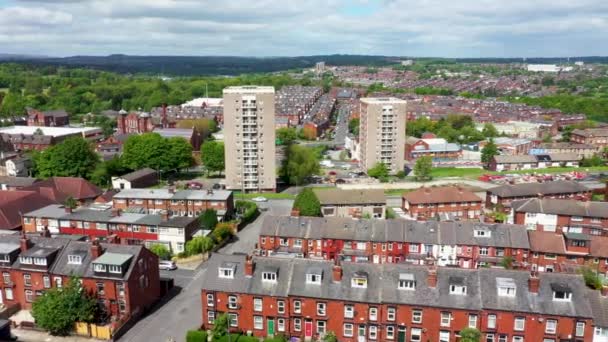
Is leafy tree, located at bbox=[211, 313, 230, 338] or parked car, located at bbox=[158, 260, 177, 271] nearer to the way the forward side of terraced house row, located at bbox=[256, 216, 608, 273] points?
the leafy tree

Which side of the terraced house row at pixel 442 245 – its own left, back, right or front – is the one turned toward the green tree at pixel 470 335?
front

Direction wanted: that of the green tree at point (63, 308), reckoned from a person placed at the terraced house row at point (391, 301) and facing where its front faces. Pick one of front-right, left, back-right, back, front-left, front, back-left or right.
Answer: right

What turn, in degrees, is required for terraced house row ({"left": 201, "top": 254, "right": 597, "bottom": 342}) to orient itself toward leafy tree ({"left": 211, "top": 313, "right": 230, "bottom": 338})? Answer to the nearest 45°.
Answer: approximately 90° to its right

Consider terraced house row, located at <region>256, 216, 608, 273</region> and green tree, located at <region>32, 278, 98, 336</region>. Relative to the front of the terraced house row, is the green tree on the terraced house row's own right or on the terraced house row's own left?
on the terraced house row's own right

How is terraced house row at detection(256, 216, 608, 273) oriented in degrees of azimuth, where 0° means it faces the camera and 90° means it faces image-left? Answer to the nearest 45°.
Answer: approximately 0°

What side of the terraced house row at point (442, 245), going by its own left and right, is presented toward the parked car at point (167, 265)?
right

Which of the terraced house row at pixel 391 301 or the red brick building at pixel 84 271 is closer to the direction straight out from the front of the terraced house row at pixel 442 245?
the terraced house row

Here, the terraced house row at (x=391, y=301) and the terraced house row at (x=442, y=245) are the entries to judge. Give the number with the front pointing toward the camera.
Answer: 2

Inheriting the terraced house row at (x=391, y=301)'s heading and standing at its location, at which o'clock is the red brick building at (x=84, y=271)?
The red brick building is roughly at 3 o'clock from the terraced house row.

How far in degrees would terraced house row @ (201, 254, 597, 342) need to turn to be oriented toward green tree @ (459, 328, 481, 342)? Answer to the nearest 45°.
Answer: approximately 45° to its left
